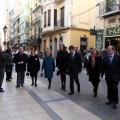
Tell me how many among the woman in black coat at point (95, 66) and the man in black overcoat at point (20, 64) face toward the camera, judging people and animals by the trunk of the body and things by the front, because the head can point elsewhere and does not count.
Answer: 2

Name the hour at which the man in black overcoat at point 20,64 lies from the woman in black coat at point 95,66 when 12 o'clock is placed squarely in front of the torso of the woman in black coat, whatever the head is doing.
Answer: The man in black overcoat is roughly at 4 o'clock from the woman in black coat.

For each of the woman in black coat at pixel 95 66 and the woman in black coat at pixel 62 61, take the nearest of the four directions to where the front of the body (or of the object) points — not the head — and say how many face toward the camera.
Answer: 2

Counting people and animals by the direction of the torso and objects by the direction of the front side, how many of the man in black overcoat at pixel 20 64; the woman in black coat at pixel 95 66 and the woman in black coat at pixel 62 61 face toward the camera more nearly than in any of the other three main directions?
3

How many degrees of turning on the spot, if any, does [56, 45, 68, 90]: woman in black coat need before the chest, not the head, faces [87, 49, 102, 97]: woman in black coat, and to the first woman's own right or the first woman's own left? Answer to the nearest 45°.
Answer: approximately 45° to the first woman's own left

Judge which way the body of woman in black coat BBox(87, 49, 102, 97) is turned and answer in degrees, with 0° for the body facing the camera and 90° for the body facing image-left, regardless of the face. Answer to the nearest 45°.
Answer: approximately 0°

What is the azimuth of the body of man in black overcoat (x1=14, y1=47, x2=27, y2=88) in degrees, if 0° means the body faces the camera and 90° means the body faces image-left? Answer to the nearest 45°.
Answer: approximately 0°

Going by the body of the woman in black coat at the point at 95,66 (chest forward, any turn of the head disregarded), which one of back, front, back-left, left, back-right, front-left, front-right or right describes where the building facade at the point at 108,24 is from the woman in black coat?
back

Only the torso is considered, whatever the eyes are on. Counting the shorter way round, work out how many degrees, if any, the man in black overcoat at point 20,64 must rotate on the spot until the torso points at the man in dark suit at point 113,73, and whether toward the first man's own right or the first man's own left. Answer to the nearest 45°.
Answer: approximately 45° to the first man's own left

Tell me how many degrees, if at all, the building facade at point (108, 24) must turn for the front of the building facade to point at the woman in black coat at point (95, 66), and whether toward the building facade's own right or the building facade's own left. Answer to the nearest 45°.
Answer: approximately 45° to the building facade's own left

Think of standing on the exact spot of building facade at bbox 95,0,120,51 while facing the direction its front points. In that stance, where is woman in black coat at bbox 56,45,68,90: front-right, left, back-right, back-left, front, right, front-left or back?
front-left

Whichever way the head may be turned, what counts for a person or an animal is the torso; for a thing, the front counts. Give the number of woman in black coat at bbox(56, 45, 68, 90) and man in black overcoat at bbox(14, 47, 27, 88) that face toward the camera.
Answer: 2

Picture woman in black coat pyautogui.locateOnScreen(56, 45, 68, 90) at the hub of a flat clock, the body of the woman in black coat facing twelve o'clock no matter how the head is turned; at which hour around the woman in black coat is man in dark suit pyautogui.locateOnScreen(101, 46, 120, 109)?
The man in dark suit is roughly at 11 o'clock from the woman in black coat.
